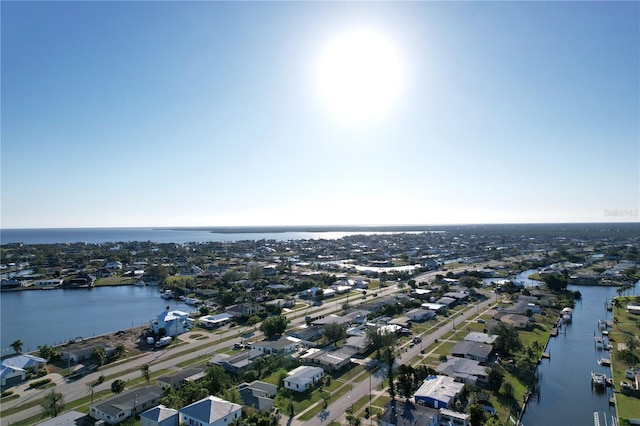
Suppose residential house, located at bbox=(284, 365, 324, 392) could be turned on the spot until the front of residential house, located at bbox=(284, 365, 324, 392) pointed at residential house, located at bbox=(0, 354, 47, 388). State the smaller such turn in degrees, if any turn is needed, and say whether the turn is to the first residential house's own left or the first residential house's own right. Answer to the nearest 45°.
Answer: approximately 135° to the first residential house's own right

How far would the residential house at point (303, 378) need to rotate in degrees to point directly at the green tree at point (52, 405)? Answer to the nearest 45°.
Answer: approximately 135° to its right

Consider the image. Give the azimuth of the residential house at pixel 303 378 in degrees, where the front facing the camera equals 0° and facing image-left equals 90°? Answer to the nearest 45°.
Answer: approximately 315°

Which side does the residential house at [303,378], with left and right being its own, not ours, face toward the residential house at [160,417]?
right

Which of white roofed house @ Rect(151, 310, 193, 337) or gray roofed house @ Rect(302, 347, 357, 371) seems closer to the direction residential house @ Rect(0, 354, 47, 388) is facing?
the gray roofed house

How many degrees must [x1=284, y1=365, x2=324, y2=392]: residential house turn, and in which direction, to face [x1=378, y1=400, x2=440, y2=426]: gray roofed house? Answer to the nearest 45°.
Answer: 0° — it already faces it

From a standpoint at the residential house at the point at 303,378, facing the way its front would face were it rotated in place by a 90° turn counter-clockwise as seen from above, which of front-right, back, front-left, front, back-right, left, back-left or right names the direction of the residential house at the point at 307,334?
front-left

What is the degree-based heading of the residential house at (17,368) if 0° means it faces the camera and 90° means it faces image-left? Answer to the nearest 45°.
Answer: approximately 315°
